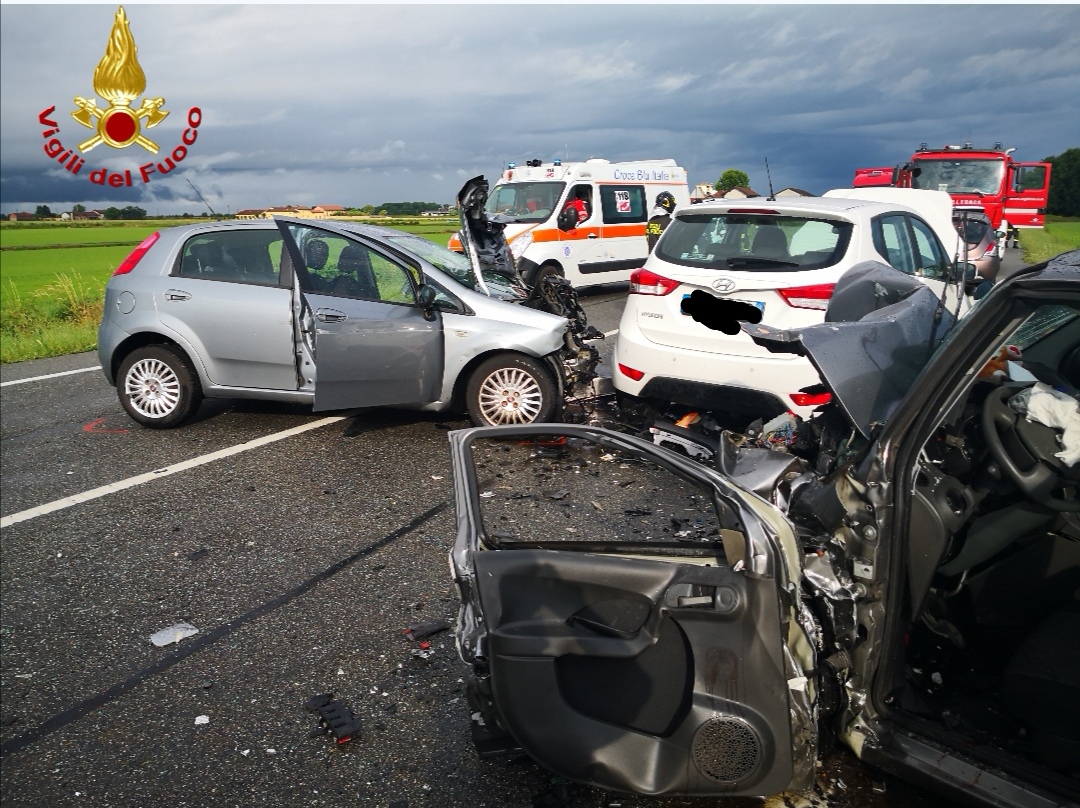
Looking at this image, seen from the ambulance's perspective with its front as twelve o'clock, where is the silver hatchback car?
The silver hatchback car is roughly at 11 o'clock from the ambulance.

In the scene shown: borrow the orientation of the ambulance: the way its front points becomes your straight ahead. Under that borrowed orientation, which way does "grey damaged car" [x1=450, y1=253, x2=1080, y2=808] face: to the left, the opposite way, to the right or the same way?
to the right

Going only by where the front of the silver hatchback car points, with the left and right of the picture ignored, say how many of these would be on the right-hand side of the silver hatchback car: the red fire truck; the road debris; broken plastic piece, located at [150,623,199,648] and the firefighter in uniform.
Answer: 2

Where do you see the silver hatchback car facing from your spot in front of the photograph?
facing to the right of the viewer

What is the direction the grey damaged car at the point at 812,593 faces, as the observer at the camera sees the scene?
facing away from the viewer and to the left of the viewer

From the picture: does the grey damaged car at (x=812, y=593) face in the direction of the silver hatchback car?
yes

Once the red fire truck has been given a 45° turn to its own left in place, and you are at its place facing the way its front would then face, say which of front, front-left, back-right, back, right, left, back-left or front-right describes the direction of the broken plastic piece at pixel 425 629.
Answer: front-right

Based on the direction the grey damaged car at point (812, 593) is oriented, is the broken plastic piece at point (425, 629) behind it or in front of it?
in front

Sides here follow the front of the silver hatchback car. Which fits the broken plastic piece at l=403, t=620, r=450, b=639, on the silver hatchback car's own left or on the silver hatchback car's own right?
on the silver hatchback car's own right

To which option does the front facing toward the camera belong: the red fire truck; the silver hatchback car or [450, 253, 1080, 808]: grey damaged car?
the red fire truck

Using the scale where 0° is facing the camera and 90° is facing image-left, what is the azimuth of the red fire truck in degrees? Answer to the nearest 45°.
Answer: approximately 0°

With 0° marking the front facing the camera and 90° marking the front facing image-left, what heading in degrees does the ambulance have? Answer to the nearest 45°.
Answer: approximately 45°

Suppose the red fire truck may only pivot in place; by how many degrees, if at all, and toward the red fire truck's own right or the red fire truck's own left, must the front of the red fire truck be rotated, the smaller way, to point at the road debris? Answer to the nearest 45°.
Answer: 0° — it already faces it
